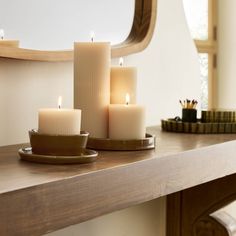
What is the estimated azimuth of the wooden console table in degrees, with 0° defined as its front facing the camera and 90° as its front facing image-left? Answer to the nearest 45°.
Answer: approximately 315°
